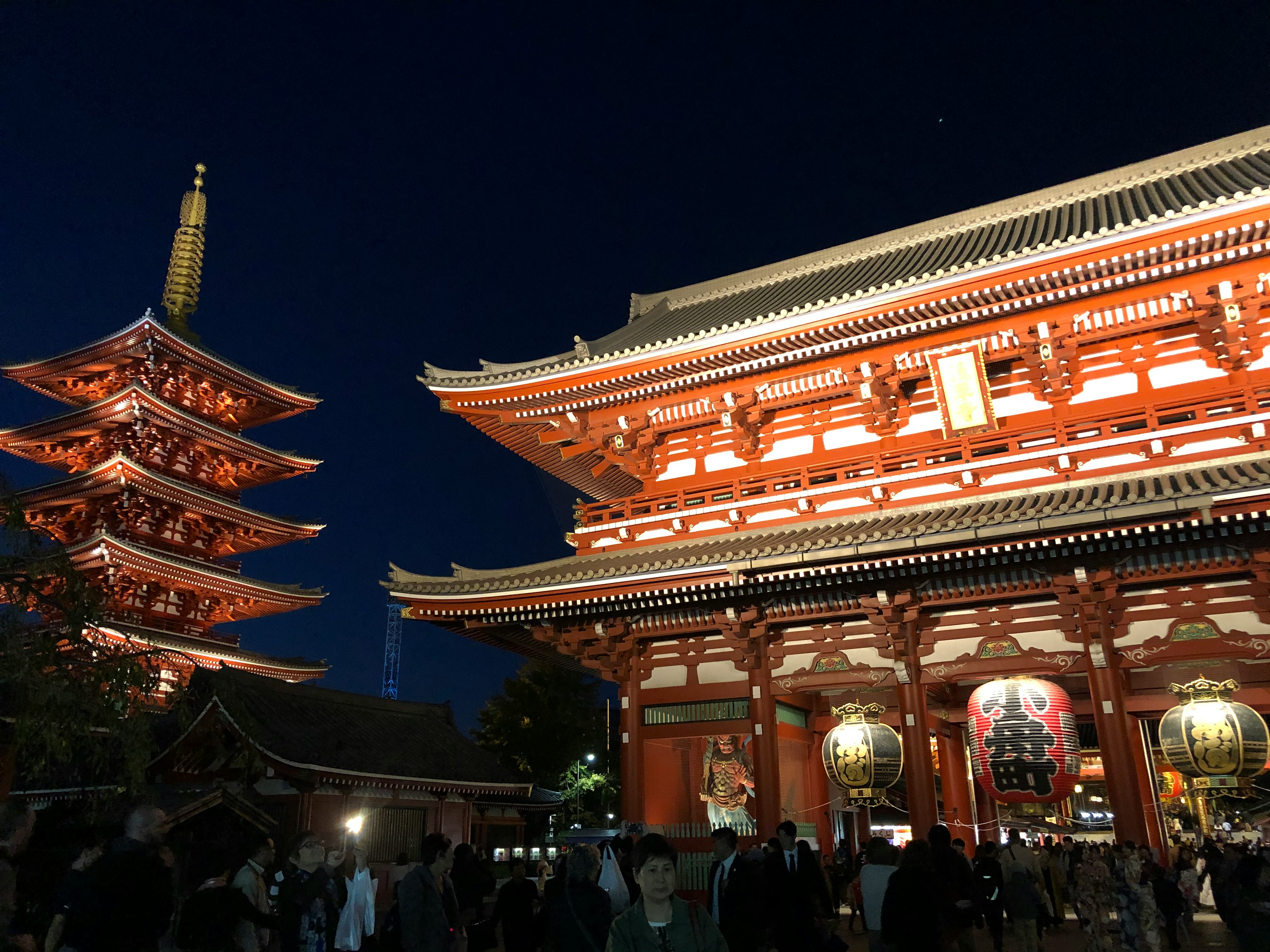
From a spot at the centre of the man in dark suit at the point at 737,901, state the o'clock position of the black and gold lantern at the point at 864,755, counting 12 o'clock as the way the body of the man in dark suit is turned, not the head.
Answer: The black and gold lantern is roughly at 5 o'clock from the man in dark suit.

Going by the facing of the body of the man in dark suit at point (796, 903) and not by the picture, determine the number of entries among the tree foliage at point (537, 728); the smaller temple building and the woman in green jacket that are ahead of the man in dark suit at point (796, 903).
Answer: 1

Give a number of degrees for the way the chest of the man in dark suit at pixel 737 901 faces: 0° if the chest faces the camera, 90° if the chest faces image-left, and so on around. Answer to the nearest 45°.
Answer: approximately 45°

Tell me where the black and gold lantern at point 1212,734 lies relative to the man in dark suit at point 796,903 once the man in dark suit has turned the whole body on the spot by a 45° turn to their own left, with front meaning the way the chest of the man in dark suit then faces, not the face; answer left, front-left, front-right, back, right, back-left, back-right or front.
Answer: left

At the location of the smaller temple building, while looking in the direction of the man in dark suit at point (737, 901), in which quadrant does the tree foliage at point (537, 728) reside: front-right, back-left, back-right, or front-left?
back-left

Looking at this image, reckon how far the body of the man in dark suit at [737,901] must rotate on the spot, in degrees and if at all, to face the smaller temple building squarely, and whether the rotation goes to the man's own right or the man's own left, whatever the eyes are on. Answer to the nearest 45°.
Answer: approximately 90° to the man's own right

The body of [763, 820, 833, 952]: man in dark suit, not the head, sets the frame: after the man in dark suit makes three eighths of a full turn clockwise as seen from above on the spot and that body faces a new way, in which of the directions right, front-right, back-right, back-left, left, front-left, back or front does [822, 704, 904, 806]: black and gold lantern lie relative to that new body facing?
front-right

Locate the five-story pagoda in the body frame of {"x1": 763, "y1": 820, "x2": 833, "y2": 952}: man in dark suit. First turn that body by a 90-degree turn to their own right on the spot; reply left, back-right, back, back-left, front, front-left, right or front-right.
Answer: front-right

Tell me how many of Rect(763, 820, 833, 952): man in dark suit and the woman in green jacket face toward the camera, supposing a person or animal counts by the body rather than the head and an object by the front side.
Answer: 2

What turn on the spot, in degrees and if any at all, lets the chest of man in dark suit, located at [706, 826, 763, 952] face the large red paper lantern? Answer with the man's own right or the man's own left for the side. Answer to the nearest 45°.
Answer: approximately 180°

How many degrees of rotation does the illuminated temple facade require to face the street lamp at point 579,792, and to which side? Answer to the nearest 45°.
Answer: approximately 90° to its right

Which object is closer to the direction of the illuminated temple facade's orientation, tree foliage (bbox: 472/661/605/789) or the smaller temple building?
the smaller temple building

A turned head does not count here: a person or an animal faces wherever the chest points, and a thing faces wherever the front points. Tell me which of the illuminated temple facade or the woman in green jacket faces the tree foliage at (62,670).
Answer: the illuminated temple facade
